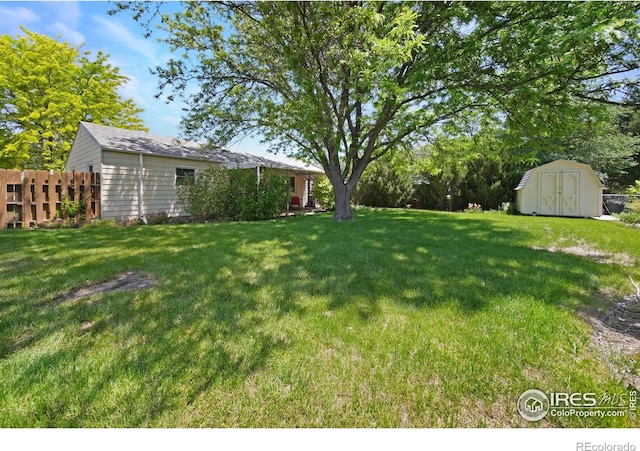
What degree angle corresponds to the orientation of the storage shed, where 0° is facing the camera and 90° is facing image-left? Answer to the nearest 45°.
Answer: approximately 0°

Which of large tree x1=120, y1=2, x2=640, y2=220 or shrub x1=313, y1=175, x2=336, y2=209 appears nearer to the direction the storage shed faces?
the large tree

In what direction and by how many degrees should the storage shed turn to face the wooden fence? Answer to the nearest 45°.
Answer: approximately 45° to its right

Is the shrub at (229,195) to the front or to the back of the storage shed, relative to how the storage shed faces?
to the front

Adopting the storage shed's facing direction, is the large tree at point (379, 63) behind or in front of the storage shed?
in front

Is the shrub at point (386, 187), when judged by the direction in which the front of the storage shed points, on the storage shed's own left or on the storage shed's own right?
on the storage shed's own right

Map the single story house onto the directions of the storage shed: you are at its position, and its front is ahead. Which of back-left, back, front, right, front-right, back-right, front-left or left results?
front-right

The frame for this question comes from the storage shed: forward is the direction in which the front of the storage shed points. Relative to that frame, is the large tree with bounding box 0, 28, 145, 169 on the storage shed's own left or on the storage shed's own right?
on the storage shed's own right
